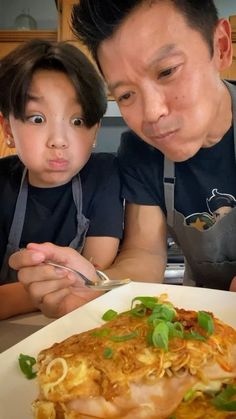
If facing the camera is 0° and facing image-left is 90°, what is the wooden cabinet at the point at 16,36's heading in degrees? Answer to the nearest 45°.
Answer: approximately 0°

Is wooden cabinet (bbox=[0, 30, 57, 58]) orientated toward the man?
yes

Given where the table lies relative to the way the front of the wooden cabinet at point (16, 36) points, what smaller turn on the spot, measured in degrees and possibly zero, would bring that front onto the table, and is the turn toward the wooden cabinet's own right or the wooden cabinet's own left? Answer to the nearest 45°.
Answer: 0° — it already faces it

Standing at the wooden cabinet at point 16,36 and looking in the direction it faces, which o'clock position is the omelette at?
The omelette is roughly at 12 o'clock from the wooden cabinet.

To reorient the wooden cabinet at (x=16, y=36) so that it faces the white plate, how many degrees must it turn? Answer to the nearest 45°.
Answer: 0° — it already faces it
